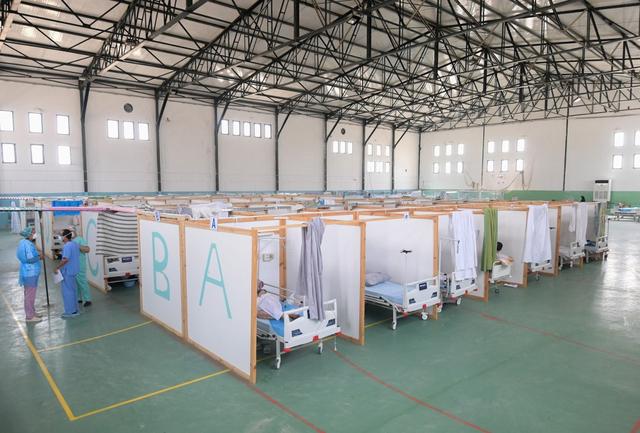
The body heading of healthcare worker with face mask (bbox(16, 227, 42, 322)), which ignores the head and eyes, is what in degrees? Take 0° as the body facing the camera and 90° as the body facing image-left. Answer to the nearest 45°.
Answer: approximately 270°

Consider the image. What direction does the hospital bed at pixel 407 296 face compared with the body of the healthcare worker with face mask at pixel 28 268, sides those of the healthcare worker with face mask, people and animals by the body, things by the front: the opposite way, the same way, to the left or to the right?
to the right

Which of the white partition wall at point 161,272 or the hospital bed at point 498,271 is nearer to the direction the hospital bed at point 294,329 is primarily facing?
the hospital bed

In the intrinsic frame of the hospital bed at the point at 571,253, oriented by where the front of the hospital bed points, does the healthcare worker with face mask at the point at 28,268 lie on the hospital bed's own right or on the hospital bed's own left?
on the hospital bed's own right

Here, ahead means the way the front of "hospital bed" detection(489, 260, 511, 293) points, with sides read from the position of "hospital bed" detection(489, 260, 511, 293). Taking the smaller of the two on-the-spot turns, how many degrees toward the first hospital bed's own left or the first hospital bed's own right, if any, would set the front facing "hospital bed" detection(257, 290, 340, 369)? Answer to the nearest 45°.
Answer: approximately 90° to the first hospital bed's own right

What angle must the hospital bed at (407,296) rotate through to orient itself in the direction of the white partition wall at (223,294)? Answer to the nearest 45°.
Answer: approximately 90° to its right

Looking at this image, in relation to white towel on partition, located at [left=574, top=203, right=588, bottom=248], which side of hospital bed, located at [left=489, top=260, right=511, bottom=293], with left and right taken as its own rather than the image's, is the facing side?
left

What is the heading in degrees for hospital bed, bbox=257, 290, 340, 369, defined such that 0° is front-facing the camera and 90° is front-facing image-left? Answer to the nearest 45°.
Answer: approximately 315°

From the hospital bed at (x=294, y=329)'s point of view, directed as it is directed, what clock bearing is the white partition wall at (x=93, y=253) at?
The white partition wall is roughly at 6 o'clock from the hospital bed.

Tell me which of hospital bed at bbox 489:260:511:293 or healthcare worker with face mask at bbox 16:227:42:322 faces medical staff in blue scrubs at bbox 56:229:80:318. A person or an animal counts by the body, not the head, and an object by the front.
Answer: the healthcare worker with face mask

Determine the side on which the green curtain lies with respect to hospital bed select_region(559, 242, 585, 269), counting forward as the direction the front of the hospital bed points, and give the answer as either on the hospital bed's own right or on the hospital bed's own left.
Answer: on the hospital bed's own right

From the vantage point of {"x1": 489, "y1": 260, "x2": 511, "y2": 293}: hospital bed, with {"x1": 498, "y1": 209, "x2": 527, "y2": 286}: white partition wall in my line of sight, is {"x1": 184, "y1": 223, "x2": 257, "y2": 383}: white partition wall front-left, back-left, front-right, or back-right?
back-left

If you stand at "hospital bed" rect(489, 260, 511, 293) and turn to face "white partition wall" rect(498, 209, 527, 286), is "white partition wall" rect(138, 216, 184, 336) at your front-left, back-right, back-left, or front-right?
back-left

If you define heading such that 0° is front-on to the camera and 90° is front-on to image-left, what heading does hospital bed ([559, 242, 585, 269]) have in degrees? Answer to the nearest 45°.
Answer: approximately 315°

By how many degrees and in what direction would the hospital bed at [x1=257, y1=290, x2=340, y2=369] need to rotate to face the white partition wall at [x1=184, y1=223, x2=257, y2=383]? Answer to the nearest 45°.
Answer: approximately 135° to its right
